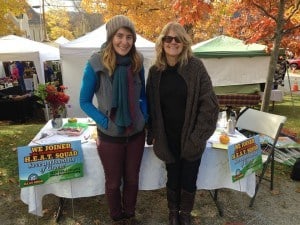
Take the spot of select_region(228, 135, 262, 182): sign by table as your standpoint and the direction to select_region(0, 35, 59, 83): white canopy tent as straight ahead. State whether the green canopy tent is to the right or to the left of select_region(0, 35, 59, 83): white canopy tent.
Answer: right

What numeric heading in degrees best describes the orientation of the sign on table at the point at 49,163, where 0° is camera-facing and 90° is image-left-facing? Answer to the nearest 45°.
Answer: approximately 0°

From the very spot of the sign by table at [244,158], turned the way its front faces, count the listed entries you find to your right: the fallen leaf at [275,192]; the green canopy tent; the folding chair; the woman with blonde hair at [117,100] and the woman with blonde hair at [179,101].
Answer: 2

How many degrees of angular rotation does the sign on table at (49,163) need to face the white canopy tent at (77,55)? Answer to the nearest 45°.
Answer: approximately 180°

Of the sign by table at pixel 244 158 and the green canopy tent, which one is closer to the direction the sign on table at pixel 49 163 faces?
the sign by table

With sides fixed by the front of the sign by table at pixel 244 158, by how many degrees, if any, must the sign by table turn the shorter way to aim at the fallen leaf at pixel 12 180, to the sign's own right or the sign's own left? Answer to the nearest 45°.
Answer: approximately 135° to the sign's own right
